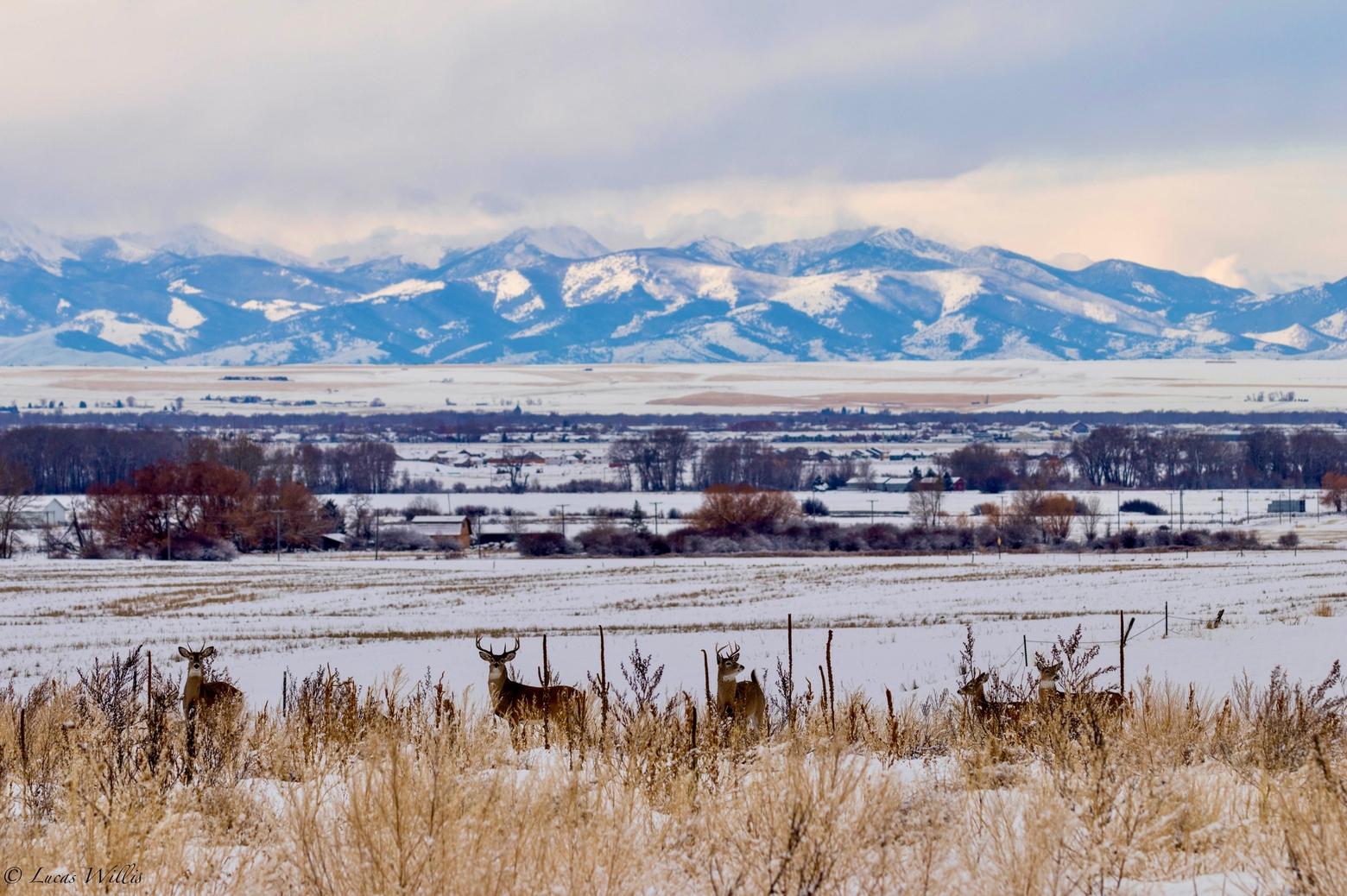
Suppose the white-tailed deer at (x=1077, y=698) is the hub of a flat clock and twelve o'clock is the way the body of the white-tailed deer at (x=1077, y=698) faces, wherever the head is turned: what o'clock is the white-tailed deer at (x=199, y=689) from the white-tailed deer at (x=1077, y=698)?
the white-tailed deer at (x=199, y=689) is roughly at 12 o'clock from the white-tailed deer at (x=1077, y=698).

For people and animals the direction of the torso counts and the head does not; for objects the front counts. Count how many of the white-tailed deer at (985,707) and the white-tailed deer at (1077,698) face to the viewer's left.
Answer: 2

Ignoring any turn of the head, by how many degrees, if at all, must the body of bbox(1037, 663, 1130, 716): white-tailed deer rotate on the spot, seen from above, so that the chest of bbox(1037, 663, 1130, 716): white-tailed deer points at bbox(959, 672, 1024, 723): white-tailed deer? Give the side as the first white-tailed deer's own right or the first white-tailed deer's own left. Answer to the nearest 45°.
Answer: approximately 45° to the first white-tailed deer's own right

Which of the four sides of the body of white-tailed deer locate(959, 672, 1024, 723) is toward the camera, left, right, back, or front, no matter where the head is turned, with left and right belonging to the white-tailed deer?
left

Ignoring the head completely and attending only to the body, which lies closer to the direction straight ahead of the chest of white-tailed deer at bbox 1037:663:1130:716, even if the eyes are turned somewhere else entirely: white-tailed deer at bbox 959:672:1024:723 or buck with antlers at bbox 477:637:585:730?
the buck with antlers

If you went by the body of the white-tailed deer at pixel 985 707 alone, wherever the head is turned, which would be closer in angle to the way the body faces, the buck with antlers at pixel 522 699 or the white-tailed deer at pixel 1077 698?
the buck with antlers

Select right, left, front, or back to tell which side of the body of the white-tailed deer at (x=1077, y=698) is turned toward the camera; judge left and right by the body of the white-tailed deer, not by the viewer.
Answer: left

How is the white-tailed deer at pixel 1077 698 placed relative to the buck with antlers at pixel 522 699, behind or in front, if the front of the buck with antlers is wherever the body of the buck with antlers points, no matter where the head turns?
behind

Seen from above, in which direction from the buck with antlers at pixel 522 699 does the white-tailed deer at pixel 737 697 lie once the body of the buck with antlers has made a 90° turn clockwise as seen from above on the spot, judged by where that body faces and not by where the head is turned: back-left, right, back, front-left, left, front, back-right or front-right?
back-right

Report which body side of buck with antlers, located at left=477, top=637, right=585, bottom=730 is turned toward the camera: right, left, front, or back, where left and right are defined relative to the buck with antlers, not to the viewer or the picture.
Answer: left

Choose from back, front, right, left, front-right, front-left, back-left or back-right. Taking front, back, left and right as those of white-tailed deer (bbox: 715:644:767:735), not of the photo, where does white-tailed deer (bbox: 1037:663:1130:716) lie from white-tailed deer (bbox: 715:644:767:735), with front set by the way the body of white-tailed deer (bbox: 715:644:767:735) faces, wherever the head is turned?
back-left

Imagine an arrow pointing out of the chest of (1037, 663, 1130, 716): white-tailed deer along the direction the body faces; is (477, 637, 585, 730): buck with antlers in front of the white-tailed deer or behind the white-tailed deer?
in front
